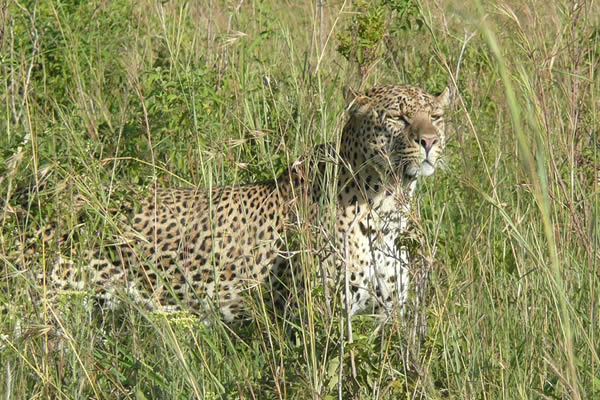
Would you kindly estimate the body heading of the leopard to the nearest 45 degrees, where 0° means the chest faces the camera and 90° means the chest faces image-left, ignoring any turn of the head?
approximately 315°
